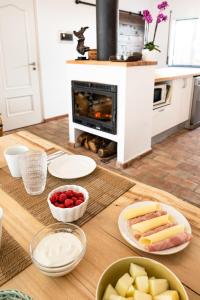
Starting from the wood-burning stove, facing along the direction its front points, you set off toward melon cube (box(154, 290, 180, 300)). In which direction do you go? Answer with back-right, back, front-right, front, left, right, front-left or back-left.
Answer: front-left

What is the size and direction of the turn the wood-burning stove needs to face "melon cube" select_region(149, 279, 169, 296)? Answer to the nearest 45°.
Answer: approximately 45° to its left

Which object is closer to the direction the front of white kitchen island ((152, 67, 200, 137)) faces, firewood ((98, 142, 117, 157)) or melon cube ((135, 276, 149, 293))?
the melon cube

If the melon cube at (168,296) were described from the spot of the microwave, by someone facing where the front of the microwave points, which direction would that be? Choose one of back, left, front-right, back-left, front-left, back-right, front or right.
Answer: front-right

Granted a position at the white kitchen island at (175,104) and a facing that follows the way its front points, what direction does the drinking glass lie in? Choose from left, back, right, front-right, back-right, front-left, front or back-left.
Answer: front-right

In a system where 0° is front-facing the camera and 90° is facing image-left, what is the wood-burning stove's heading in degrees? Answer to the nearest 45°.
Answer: approximately 45°

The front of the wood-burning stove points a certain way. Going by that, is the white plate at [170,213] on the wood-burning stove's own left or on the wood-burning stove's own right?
on the wood-burning stove's own left

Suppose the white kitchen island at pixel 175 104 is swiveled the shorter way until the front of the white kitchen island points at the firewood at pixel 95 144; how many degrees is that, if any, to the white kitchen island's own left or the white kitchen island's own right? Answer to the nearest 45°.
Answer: approximately 90° to the white kitchen island's own right

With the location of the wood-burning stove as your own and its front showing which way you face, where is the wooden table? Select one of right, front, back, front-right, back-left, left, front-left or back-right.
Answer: front-left

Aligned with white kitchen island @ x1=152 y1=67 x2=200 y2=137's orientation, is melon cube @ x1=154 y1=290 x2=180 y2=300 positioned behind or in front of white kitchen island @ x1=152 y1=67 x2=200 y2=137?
in front
